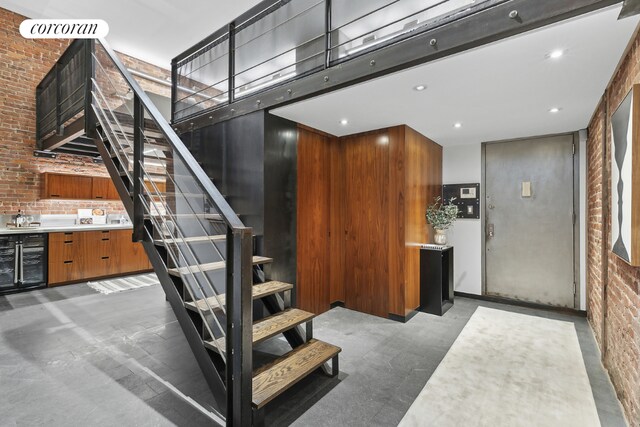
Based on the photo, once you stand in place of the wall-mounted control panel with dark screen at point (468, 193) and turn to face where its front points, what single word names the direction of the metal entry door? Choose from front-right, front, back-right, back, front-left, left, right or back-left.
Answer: left

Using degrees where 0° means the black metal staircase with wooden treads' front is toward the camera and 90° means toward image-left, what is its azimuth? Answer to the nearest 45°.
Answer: approximately 315°

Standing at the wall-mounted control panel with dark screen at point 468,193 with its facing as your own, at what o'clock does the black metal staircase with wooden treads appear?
The black metal staircase with wooden treads is roughly at 1 o'clock from the wall-mounted control panel with dark screen.

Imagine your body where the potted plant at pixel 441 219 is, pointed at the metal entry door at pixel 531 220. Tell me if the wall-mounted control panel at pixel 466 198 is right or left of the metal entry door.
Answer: left

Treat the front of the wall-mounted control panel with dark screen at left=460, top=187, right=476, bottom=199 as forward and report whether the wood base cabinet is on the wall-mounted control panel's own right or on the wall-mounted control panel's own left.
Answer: on the wall-mounted control panel's own right

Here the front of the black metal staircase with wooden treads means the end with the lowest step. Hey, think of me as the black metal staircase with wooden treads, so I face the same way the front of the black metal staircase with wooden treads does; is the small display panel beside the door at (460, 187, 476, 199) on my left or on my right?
on my left

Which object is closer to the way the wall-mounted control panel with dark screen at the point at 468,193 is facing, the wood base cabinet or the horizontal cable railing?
the horizontal cable railing

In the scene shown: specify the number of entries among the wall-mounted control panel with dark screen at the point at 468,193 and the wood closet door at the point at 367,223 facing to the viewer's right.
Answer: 0

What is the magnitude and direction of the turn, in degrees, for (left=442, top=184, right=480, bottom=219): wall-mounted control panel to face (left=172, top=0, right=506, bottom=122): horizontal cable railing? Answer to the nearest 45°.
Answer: approximately 45° to its right

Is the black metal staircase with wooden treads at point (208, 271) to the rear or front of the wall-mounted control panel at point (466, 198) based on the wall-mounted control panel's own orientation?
to the front

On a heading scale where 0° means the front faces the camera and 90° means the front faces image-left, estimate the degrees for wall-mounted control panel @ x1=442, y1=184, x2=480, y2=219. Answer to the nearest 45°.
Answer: approximately 0°

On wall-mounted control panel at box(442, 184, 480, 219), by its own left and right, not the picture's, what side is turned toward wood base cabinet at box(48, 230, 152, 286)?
right

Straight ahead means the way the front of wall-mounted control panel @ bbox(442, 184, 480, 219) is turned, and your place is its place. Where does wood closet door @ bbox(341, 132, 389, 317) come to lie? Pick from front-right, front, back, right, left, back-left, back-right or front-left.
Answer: front-right
